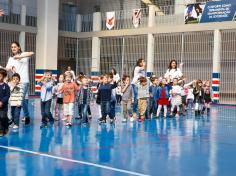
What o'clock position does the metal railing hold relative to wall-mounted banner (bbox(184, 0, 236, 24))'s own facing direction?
The metal railing is roughly at 3 o'clock from the wall-mounted banner.

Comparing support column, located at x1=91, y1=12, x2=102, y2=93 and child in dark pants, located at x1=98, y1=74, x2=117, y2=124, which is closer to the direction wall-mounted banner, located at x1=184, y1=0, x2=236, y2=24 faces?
the child in dark pants

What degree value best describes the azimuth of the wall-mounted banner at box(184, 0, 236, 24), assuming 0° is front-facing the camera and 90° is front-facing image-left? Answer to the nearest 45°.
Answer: approximately 0°

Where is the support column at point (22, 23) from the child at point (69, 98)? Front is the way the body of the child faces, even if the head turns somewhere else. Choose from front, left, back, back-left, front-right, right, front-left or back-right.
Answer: back

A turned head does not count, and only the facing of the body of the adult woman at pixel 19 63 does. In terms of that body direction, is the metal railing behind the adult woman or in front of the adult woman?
behind

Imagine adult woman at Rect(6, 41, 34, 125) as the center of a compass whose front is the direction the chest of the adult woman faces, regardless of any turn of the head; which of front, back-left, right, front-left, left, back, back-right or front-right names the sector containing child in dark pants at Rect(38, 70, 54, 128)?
back-left

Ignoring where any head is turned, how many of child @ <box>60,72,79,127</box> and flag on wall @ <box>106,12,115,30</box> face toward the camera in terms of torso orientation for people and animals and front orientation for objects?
2

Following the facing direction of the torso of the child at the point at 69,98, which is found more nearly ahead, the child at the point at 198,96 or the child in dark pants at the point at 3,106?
the child in dark pants

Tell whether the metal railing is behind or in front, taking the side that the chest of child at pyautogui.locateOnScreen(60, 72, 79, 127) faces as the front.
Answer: behind

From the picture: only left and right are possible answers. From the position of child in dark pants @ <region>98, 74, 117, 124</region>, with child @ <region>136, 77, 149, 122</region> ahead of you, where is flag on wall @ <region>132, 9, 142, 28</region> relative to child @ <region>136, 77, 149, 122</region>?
left

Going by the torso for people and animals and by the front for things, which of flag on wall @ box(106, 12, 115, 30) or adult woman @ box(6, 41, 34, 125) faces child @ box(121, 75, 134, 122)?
the flag on wall

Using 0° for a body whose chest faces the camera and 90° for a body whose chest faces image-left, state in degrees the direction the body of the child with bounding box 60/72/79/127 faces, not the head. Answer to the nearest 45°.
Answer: approximately 0°
